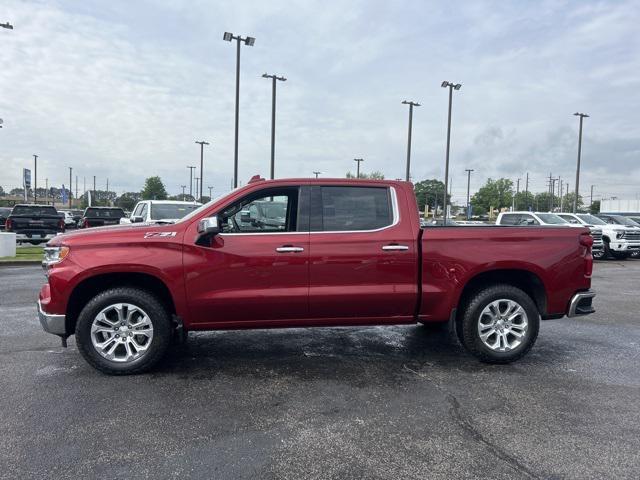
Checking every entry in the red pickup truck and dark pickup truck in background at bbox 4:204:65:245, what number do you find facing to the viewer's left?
1

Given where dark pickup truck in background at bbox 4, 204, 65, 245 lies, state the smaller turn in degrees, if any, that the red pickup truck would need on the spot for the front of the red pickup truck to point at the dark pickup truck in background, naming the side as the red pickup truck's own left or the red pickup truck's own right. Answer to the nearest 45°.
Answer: approximately 45° to the red pickup truck's own right

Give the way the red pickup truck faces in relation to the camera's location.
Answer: facing to the left of the viewer

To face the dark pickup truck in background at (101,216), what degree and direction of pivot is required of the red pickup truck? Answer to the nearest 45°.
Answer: approximately 45° to its right

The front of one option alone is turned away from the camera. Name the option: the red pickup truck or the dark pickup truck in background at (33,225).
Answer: the dark pickup truck in background

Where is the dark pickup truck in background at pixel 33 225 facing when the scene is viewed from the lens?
facing away from the viewer
